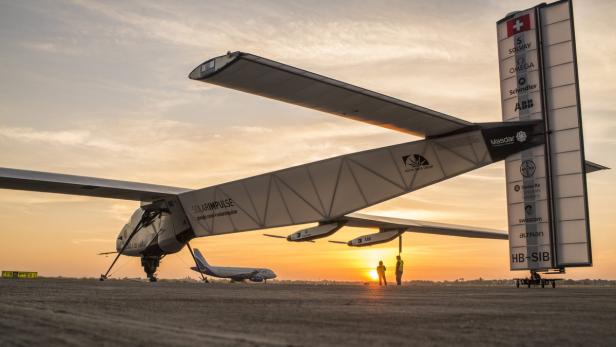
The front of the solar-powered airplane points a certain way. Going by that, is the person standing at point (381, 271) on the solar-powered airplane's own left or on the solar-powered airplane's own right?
on the solar-powered airplane's own right

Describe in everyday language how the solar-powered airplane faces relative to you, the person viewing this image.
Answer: facing away from the viewer and to the left of the viewer

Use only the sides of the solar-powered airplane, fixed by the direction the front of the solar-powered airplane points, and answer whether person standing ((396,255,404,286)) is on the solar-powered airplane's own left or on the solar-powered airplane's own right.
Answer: on the solar-powered airplane's own right
